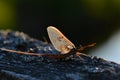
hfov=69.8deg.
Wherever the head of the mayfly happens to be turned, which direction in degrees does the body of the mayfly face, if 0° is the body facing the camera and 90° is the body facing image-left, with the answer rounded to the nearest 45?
approximately 270°
